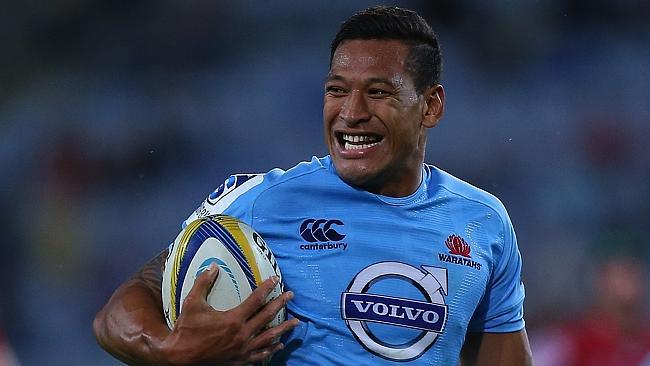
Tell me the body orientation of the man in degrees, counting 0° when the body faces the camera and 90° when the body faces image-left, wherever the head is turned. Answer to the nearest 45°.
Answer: approximately 0°
